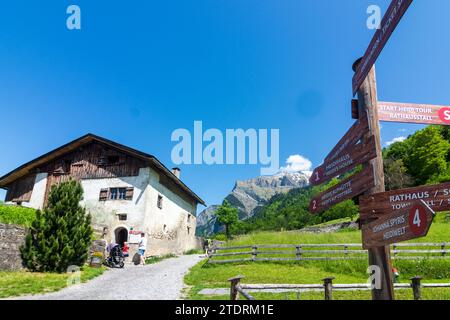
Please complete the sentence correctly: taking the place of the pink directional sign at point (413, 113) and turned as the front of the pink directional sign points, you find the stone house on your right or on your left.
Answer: on your right

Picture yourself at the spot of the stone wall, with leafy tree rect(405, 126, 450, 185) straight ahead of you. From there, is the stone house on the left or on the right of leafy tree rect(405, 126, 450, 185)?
left

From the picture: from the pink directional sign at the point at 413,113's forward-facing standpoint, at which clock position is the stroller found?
The stroller is roughly at 4 o'clock from the pink directional sign.

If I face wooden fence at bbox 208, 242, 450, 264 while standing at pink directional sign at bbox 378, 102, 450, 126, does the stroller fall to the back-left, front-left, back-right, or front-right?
front-left

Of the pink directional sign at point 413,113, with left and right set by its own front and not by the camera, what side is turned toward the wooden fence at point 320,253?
back

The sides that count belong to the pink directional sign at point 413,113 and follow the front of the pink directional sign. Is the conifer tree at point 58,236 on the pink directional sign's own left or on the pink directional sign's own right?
on the pink directional sign's own right

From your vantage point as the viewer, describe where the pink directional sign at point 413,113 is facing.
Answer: facing the viewer

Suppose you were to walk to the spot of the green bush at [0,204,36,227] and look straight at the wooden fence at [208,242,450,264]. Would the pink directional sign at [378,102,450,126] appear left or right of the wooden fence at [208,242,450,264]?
right

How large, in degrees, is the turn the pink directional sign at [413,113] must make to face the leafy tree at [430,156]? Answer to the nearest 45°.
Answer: approximately 180°

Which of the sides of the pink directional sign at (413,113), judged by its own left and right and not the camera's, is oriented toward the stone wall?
right

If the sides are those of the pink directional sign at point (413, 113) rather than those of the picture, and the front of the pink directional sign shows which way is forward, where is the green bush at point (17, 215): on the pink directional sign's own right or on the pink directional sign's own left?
on the pink directional sign's own right
